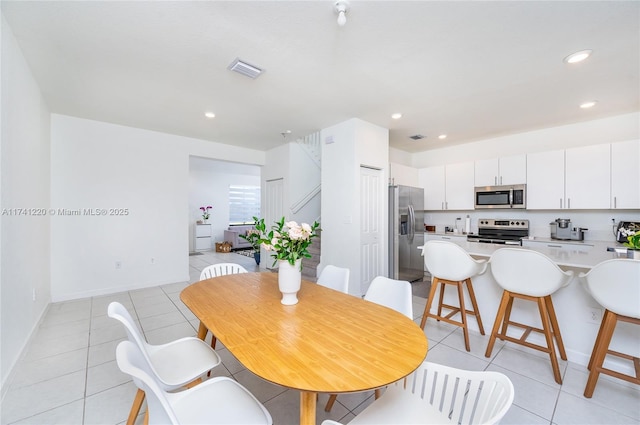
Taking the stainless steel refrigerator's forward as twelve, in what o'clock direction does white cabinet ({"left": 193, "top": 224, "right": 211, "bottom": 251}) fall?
The white cabinet is roughly at 5 o'clock from the stainless steel refrigerator.

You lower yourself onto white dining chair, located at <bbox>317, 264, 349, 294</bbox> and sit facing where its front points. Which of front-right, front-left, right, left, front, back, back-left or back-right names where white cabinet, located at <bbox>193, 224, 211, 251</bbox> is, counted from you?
right

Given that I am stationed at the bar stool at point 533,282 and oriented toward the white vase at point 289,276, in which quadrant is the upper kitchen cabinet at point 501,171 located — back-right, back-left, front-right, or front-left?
back-right

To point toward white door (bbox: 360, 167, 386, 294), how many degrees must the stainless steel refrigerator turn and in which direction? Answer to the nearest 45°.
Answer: approximately 90° to its right

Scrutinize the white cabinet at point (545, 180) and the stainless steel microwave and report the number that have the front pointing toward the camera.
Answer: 2

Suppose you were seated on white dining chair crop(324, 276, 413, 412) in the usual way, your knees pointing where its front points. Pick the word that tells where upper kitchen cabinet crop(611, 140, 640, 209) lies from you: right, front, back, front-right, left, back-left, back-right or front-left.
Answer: back

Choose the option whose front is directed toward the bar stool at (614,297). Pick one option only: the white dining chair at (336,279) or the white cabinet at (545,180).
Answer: the white cabinet

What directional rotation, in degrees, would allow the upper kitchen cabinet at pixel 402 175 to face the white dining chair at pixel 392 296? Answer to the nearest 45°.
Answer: approximately 45° to its right

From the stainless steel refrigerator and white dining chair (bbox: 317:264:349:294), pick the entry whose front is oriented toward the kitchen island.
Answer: the stainless steel refrigerator

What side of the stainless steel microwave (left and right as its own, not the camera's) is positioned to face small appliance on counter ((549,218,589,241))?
left

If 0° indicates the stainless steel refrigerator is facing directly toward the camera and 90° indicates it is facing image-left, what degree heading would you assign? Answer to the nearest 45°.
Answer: approximately 315°

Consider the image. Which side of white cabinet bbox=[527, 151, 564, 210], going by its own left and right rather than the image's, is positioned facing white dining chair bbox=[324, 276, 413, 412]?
front

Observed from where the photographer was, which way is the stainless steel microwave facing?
facing the viewer

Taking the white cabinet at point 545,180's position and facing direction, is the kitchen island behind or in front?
in front

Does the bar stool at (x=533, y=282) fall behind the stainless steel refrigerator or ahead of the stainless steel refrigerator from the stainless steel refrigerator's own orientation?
ahead

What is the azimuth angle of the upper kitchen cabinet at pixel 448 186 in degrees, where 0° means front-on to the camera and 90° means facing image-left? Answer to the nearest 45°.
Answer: approximately 45°

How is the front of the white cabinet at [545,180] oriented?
toward the camera

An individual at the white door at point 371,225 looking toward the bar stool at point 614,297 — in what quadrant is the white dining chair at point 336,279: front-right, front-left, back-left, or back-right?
front-right
